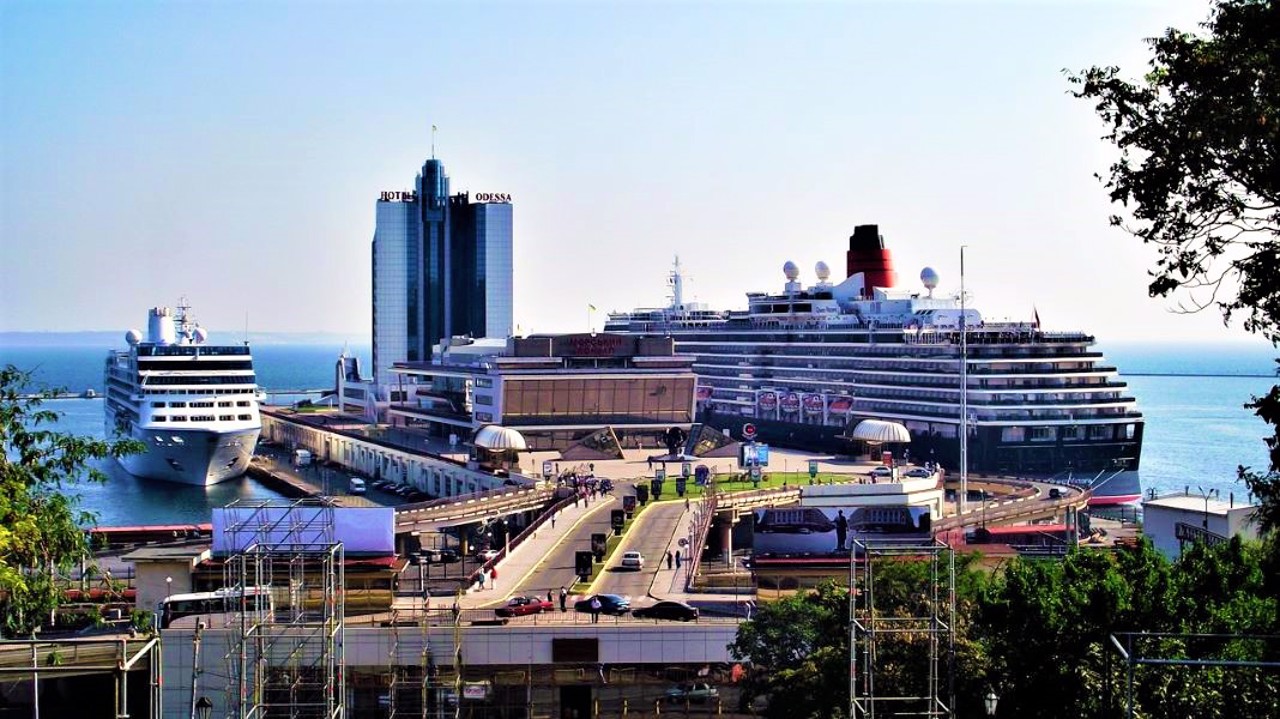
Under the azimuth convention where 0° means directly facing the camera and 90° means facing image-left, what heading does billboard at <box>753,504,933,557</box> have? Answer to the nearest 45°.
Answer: approximately 0°

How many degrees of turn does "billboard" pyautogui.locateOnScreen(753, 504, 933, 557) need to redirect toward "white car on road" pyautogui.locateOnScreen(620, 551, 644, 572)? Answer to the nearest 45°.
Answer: approximately 45° to its right

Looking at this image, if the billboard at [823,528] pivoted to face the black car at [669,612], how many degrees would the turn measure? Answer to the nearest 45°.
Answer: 0° — it already faces it

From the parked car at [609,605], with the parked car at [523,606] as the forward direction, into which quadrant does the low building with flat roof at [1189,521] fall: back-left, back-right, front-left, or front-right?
back-right

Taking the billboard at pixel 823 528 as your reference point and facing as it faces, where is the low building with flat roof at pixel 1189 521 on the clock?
The low building with flat roof is roughly at 9 o'clock from the billboard.

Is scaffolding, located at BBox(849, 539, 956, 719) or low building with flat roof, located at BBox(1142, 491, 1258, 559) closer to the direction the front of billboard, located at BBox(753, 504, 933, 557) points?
the scaffolding
